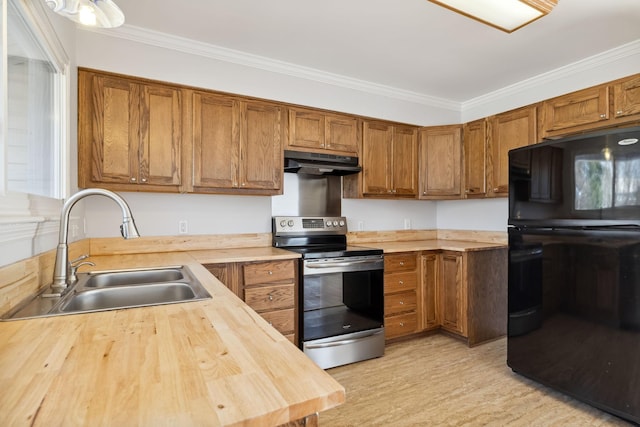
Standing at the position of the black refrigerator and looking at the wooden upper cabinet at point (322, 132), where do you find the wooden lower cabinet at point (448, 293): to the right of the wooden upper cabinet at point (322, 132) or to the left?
right

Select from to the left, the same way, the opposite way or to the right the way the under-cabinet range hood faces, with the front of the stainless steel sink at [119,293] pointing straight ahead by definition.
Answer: to the right

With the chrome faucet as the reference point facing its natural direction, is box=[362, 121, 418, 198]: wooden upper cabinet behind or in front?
in front

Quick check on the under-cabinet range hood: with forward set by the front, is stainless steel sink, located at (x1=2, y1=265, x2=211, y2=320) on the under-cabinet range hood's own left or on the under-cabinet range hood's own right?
on the under-cabinet range hood's own right

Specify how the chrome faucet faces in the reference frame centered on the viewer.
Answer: facing to the right of the viewer

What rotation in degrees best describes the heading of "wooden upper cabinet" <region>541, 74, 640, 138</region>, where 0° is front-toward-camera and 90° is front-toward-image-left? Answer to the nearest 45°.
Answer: approximately 45°

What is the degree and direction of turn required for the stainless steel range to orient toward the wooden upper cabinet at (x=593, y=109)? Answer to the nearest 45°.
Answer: approximately 45° to its left

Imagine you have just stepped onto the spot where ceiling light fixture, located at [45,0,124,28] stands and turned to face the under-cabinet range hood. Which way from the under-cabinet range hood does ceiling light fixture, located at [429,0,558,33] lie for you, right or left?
right

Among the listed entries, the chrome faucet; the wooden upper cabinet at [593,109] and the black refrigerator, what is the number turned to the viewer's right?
1

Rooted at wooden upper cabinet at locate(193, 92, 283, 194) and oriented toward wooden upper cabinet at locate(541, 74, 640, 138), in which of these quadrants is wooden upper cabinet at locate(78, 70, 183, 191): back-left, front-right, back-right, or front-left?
back-right

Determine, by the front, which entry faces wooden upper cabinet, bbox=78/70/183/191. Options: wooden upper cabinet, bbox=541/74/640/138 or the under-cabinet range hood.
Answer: wooden upper cabinet, bbox=541/74/640/138

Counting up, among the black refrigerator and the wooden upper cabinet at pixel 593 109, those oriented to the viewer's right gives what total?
0

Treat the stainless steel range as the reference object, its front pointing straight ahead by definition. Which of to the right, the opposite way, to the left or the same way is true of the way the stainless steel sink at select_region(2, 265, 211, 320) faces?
to the left

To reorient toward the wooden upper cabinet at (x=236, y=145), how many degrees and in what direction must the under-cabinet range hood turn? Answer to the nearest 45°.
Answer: approximately 90° to its right

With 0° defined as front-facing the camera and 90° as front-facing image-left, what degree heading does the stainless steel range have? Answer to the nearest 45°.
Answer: approximately 315°

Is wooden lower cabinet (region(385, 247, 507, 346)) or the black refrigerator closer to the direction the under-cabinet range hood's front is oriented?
the black refrigerator
